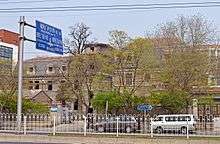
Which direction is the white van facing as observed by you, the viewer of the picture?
facing to the left of the viewer

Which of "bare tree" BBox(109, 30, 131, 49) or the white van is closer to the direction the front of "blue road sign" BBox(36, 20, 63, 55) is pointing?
the white van

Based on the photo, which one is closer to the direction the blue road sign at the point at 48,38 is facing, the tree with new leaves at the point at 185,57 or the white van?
the white van

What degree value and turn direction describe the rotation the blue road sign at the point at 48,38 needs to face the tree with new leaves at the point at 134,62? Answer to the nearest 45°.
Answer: approximately 90° to its left

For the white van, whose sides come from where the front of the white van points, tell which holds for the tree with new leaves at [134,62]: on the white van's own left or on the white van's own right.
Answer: on the white van's own right

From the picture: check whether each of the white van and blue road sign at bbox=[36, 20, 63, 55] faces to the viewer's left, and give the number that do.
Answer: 1

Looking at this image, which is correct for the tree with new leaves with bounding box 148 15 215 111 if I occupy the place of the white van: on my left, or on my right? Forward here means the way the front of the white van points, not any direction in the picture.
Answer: on my right

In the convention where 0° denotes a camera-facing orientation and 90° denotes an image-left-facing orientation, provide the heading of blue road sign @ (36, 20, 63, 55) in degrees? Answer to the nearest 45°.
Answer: approximately 315°

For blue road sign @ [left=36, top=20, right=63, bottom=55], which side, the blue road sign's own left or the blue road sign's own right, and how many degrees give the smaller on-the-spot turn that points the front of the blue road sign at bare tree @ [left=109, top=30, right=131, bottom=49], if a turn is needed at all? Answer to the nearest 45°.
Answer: approximately 90° to the blue road sign's own left

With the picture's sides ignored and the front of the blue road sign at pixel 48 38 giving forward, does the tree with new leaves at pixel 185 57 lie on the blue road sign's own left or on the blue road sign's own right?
on the blue road sign's own left
